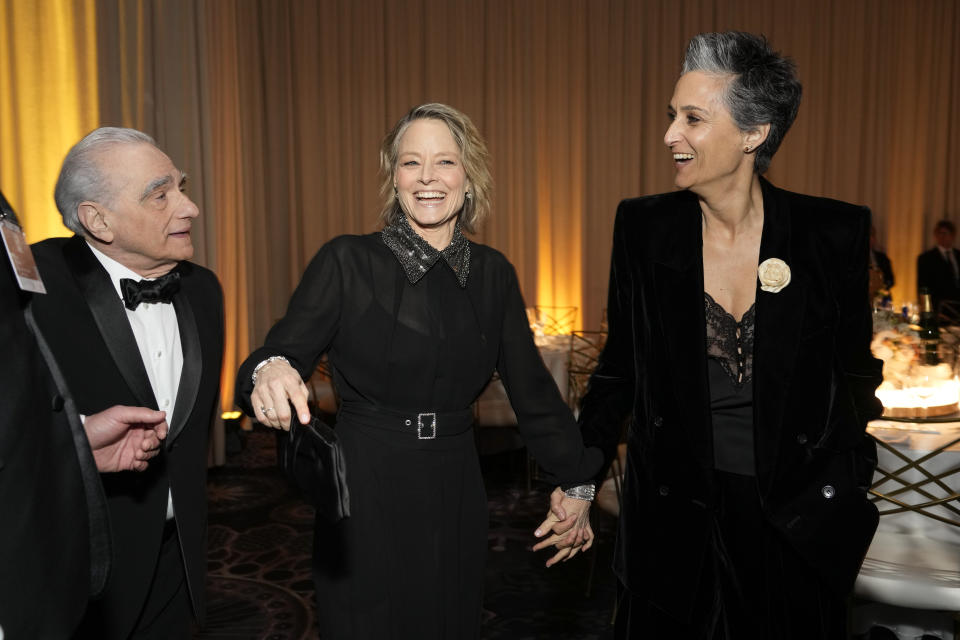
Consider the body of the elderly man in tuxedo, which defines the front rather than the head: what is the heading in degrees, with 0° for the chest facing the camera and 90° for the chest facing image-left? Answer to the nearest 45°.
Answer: approximately 315°

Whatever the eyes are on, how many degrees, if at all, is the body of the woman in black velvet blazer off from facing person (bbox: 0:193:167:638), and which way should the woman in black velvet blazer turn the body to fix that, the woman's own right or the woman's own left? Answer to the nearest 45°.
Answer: approximately 45° to the woman's own right

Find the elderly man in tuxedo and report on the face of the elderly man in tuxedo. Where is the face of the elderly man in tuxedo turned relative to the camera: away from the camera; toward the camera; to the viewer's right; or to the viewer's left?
to the viewer's right

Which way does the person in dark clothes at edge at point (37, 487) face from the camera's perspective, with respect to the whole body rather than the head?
to the viewer's right

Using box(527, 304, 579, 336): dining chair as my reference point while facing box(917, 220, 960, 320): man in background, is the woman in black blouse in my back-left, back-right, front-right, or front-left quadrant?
back-right

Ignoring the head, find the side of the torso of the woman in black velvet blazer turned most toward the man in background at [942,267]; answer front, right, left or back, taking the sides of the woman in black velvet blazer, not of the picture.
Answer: back

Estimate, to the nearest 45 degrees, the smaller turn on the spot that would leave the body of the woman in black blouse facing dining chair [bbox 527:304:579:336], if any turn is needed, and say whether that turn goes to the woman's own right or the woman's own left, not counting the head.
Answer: approximately 180°
